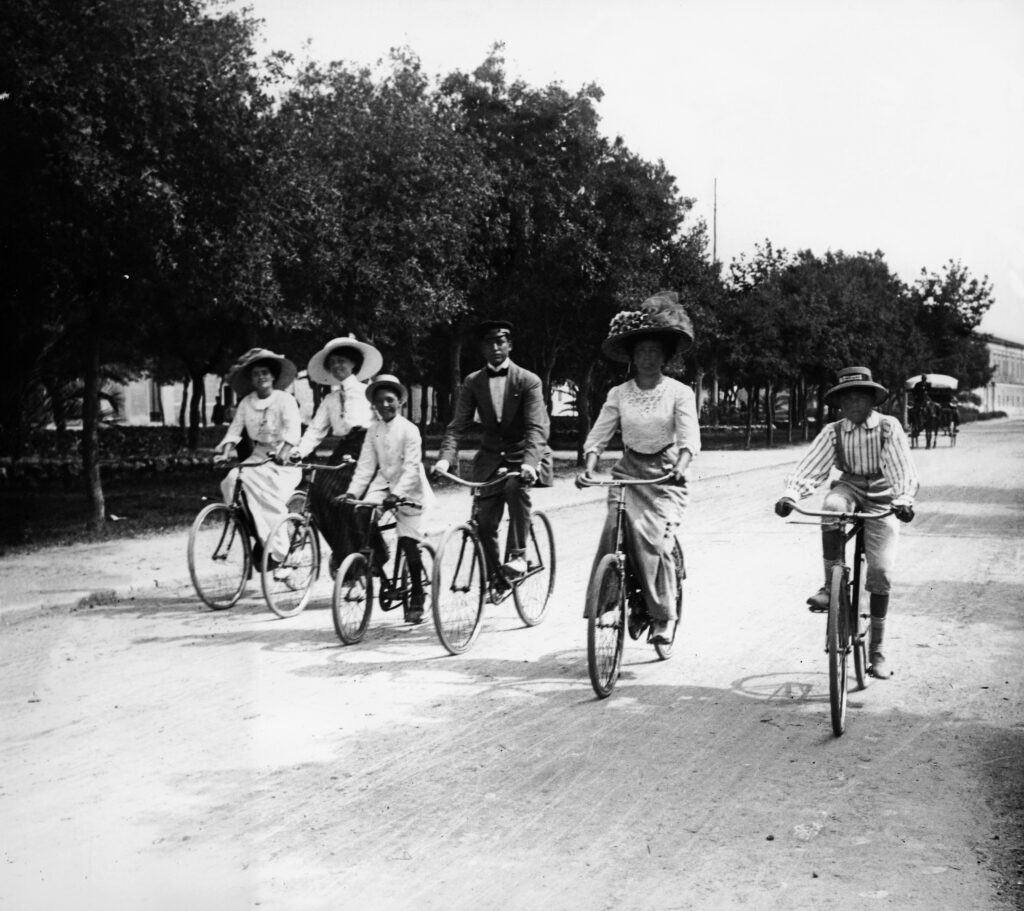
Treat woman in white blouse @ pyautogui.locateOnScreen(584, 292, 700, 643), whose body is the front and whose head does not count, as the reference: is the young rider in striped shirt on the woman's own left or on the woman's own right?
on the woman's own left

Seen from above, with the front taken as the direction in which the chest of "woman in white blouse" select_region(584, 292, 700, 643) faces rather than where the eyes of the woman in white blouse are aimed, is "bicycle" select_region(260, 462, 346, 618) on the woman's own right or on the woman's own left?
on the woman's own right

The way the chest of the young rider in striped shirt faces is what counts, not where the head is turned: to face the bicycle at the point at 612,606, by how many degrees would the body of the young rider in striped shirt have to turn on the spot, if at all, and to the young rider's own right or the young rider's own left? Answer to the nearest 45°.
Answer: approximately 90° to the young rider's own right

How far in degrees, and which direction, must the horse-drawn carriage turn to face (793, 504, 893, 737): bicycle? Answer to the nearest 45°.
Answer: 0° — it already faces it

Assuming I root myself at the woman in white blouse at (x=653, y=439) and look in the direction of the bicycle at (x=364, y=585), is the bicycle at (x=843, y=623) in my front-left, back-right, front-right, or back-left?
back-left

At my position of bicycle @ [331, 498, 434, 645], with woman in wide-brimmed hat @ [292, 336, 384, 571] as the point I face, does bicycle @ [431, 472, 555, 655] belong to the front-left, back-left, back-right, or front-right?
back-right

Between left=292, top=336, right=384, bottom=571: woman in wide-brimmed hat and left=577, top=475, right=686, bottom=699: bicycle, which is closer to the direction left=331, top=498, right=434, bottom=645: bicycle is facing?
the bicycle

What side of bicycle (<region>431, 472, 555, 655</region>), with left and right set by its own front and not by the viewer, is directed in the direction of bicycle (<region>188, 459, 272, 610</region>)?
right

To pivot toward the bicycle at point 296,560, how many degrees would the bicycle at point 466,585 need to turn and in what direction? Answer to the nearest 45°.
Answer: approximately 90° to its right

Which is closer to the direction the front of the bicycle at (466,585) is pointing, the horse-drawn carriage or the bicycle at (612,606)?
the bicycle
